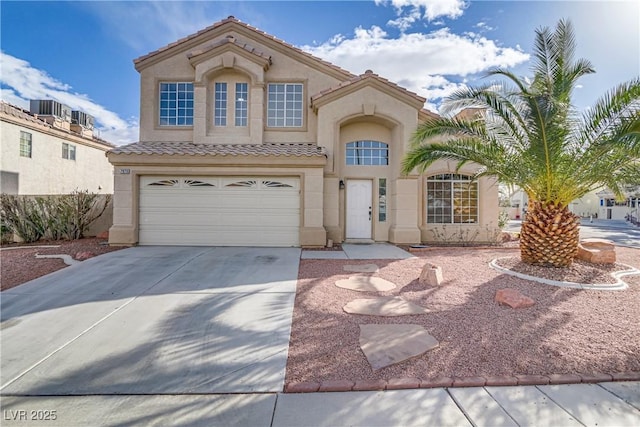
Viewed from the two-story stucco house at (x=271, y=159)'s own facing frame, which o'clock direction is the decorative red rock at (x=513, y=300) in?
The decorative red rock is roughly at 11 o'clock from the two-story stucco house.

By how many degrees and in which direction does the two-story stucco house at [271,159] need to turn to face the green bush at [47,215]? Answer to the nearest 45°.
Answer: approximately 90° to its right

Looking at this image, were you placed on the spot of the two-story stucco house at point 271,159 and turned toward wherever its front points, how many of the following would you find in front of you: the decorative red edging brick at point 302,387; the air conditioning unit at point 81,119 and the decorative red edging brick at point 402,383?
2

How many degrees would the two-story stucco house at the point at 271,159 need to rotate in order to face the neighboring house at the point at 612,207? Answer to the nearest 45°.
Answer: approximately 135° to its left

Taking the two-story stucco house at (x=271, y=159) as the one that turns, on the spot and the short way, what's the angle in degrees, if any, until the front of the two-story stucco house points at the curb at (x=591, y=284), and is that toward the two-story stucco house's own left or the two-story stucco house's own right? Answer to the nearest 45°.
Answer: approximately 45° to the two-story stucco house's own left

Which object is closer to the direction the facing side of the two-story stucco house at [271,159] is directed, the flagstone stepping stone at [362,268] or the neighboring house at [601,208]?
the flagstone stepping stone

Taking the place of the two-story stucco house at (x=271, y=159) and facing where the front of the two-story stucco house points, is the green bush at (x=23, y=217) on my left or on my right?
on my right

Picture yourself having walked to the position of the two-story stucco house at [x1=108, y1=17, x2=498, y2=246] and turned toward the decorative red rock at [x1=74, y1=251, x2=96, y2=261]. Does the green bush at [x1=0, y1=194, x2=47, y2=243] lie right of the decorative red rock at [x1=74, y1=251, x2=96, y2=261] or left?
right

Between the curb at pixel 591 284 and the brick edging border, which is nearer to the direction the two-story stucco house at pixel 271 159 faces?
the brick edging border

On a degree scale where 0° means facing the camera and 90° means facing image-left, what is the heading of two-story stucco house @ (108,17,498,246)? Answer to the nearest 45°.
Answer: approximately 0°

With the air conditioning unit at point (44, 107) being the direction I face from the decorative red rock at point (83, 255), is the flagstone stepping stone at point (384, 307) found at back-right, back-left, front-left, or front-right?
back-right

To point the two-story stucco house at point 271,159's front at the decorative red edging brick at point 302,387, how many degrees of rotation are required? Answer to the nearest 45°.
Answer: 0° — it already faces it
